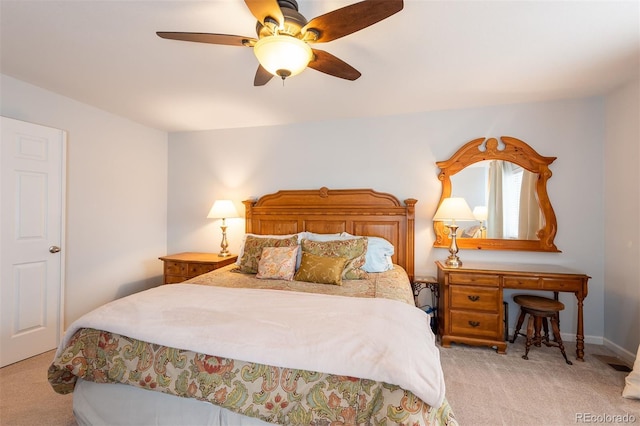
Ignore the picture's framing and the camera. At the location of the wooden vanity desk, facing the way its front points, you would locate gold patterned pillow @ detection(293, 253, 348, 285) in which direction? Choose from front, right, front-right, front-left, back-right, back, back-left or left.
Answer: front-right

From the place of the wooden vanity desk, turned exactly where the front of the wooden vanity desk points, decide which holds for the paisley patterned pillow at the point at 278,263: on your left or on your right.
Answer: on your right

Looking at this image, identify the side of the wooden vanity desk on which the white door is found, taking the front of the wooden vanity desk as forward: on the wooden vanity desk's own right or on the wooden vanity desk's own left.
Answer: on the wooden vanity desk's own right

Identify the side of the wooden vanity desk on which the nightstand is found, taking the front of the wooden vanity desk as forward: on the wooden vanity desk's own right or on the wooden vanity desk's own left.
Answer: on the wooden vanity desk's own right

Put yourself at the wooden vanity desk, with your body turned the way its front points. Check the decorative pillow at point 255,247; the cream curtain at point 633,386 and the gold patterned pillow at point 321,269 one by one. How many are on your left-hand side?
1

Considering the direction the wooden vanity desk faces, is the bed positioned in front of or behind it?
in front

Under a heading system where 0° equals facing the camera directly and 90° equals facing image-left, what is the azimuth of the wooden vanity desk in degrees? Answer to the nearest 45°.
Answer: approximately 0°

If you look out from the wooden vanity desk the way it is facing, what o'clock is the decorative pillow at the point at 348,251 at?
The decorative pillow is roughly at 2 o'clock from the wooden vanity desk.

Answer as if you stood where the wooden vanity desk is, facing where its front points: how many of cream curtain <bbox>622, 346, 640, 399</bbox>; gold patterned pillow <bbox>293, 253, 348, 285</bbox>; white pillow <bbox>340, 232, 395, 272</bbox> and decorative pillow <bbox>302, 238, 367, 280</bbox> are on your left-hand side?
1

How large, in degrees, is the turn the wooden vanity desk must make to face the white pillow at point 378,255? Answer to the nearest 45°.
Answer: approximately 90° to its right
